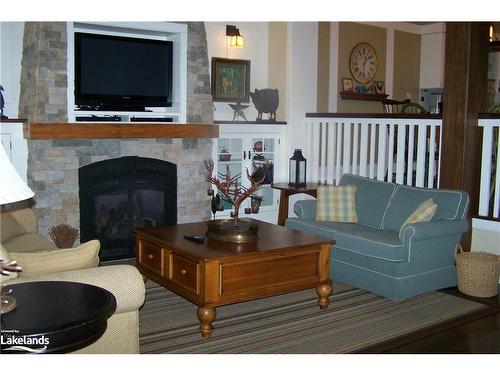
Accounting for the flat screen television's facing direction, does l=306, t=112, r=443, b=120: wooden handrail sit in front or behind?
in front

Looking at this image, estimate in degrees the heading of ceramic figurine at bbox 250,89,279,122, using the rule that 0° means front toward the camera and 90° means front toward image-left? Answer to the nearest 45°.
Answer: approximately 90°

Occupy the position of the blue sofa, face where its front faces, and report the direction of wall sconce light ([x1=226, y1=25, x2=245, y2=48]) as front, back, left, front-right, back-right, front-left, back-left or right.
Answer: right

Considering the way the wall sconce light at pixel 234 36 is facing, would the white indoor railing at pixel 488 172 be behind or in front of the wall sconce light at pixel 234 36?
in front

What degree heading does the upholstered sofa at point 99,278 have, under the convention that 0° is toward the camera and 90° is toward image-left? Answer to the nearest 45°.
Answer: approximately 225°

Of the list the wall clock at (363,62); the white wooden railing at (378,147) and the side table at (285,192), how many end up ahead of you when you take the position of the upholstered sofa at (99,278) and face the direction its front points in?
3

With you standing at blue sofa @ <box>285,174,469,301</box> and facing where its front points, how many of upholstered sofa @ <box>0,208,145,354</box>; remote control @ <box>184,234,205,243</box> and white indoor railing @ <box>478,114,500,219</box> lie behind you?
1

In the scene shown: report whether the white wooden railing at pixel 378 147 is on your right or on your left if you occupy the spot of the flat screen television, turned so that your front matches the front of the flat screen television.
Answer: on your left

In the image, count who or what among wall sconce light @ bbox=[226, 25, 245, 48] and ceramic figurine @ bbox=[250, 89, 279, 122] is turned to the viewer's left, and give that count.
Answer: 1

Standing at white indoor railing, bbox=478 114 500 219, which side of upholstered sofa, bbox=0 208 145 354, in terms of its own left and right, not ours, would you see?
front

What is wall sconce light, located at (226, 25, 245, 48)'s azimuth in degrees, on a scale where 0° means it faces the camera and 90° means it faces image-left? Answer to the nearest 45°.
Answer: approximately 315°

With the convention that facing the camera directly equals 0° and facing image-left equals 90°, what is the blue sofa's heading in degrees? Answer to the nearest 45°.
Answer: approximately 45°
